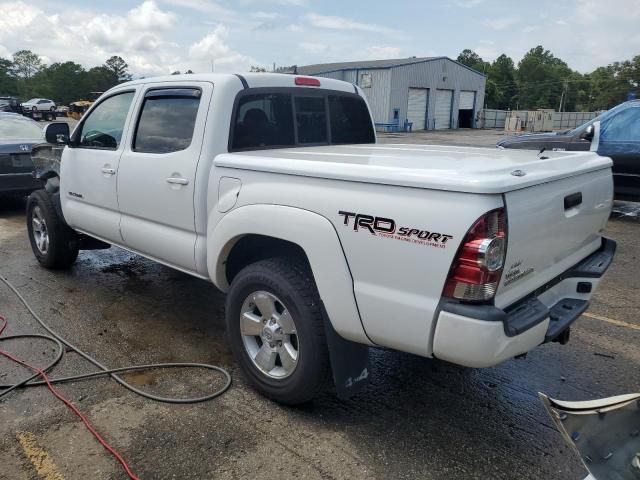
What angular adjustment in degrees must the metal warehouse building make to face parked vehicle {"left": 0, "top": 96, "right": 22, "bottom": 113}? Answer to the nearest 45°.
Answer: approximately 90° to its right

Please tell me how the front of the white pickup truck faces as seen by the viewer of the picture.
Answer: facing away from the viewer and to the left of the viewer

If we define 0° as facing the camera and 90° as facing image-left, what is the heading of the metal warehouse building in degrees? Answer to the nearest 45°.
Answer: approximately 315°

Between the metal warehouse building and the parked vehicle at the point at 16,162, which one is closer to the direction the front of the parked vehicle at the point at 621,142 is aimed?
the parked vehicle

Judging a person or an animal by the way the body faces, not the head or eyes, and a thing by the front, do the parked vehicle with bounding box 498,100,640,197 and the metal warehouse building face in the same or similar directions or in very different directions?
very different directions

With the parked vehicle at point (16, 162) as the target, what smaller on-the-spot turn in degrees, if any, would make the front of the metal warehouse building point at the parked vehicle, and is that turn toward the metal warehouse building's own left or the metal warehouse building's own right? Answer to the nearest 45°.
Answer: approximately 45° to the metal warehouse building's own right

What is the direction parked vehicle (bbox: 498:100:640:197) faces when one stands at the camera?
facing to the left of the viewer

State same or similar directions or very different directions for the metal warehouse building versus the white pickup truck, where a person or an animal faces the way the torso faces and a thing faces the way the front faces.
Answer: very different directions

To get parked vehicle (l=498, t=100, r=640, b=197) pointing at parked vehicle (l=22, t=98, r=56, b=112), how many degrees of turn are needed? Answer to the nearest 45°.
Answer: approximately 45° to its right

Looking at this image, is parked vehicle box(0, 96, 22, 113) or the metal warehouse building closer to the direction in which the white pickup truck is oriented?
the parked vehicle

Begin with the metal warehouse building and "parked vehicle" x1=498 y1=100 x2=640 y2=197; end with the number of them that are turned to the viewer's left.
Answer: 1
